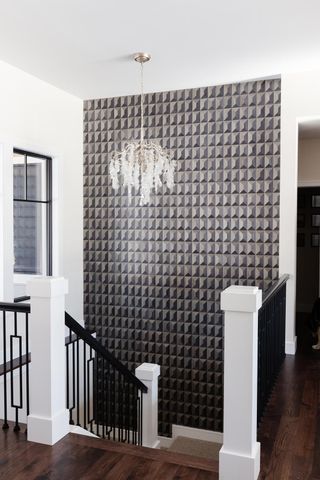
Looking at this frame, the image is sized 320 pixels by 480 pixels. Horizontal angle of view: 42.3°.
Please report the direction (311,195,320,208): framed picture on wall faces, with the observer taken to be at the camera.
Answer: facing the viewer

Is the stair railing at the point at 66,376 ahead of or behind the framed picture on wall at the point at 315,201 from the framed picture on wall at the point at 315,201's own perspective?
ahead

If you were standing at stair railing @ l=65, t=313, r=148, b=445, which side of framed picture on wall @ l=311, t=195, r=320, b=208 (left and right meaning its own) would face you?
front

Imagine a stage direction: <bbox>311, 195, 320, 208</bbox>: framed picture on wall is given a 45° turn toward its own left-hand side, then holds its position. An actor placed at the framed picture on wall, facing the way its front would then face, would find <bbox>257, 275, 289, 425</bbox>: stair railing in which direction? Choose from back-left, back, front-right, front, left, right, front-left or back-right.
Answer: front-right
